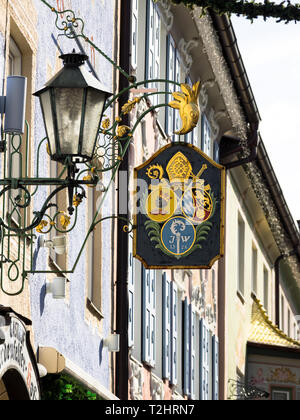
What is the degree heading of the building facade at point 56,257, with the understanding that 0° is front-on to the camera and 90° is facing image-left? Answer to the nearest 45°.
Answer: approximately 315°

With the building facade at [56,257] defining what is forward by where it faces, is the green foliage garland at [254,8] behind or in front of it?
in front

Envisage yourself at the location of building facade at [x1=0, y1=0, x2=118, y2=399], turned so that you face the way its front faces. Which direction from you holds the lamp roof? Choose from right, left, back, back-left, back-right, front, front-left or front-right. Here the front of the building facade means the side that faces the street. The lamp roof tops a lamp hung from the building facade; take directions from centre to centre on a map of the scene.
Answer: front-right

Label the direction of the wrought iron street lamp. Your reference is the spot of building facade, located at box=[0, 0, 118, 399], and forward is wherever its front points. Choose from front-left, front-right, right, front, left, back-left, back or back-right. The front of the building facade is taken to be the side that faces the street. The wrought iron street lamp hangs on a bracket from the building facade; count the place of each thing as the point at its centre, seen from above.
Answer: front-right
